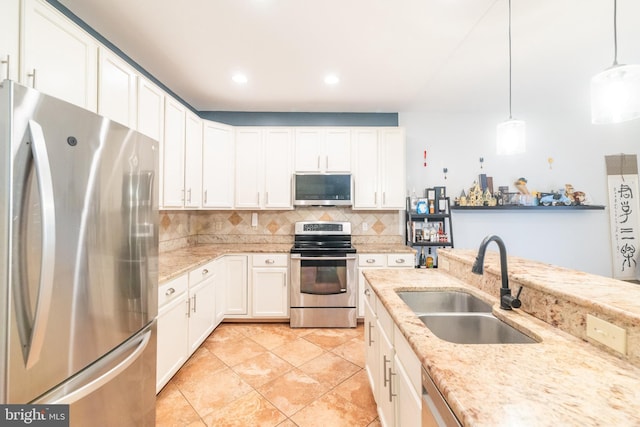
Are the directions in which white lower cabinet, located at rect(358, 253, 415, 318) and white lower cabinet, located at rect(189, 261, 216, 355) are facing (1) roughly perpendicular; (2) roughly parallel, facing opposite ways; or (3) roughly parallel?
roughly perpendicular

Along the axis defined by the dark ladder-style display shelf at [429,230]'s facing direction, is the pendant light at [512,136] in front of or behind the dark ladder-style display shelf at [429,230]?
in front

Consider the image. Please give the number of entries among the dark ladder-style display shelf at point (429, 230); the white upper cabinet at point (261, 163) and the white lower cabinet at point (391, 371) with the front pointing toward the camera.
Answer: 2

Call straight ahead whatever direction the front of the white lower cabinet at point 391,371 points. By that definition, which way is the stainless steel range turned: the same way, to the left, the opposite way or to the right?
to the left

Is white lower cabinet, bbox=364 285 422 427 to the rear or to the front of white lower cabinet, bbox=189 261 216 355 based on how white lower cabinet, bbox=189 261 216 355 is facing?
to the front

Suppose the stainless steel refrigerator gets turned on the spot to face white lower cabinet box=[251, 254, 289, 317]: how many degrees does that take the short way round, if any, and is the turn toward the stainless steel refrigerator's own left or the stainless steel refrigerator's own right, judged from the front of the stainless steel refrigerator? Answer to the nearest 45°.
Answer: approximately 90° to the stainless steel refrigerator's own left

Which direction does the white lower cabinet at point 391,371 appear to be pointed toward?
to the viewer's left

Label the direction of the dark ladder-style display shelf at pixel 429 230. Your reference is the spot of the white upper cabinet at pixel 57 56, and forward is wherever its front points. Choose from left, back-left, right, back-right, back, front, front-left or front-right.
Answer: front-left

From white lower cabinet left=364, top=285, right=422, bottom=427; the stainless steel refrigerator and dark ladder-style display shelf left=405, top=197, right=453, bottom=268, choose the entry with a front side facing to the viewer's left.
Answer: the white lower cabinet

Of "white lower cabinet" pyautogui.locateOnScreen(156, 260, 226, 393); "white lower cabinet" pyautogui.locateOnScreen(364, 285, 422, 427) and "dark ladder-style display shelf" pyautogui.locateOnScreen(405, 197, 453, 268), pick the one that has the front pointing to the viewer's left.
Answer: "white lower cabinet" pyautogui.locateOnScreen(364, 285, 422, 427)

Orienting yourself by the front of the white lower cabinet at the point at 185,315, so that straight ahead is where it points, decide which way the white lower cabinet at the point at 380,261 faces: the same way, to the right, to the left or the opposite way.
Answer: to the right
